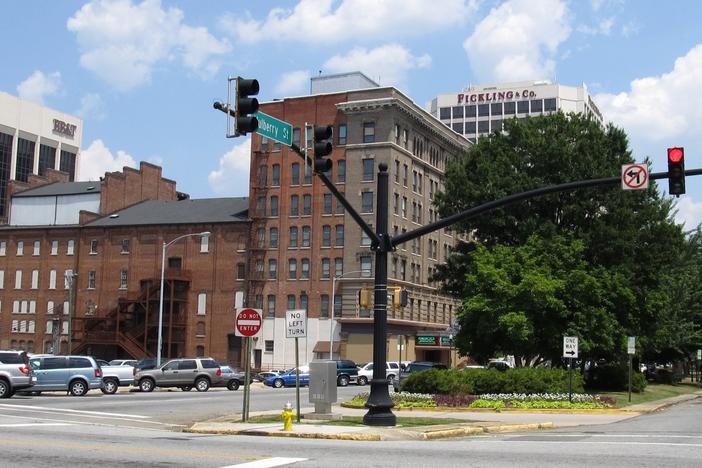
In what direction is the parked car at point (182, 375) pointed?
to the viewer's left

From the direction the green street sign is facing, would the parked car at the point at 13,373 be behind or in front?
behind

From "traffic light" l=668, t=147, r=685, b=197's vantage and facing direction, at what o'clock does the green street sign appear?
The green street sign is roughly at 2 o'clock from the traffic light.

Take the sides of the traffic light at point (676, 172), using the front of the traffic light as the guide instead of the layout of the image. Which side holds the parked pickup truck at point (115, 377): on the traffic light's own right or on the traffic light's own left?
on the traffic light's own right

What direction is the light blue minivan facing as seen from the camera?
to the viewer's left

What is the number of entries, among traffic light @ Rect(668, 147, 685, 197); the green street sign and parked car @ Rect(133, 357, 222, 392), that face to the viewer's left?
1

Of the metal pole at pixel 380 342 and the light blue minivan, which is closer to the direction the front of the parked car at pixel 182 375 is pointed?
the light blue minivan

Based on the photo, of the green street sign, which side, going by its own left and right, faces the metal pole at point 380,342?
left

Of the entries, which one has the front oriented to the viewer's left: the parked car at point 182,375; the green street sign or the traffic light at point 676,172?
the parked car
